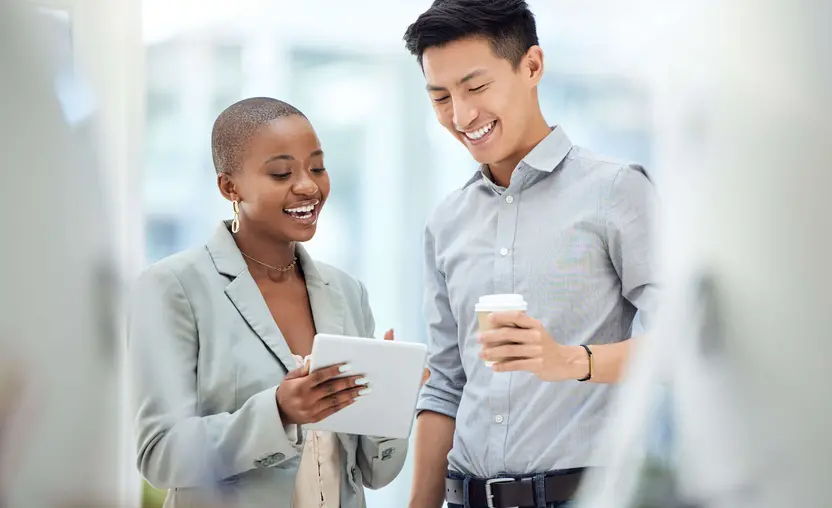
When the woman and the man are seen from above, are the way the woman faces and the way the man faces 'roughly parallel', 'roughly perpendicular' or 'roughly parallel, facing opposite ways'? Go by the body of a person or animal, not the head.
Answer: roughly perpendicular

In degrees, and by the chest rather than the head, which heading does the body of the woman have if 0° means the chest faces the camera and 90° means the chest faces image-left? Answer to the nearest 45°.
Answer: approximately 315°

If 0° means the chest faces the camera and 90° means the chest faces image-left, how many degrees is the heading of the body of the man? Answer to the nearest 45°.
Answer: approximately 45°
